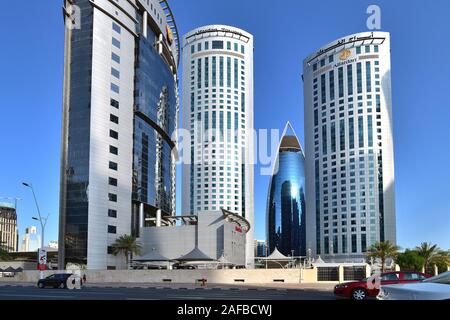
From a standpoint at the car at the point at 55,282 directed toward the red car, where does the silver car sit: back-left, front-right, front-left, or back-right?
front-right

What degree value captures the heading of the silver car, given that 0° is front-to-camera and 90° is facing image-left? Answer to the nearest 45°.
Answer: approximately 90°

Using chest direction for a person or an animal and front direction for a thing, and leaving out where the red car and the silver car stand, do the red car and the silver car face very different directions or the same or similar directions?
same or similar directions

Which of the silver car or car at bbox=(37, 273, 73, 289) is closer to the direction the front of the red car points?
the car

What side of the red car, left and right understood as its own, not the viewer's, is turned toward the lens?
left
